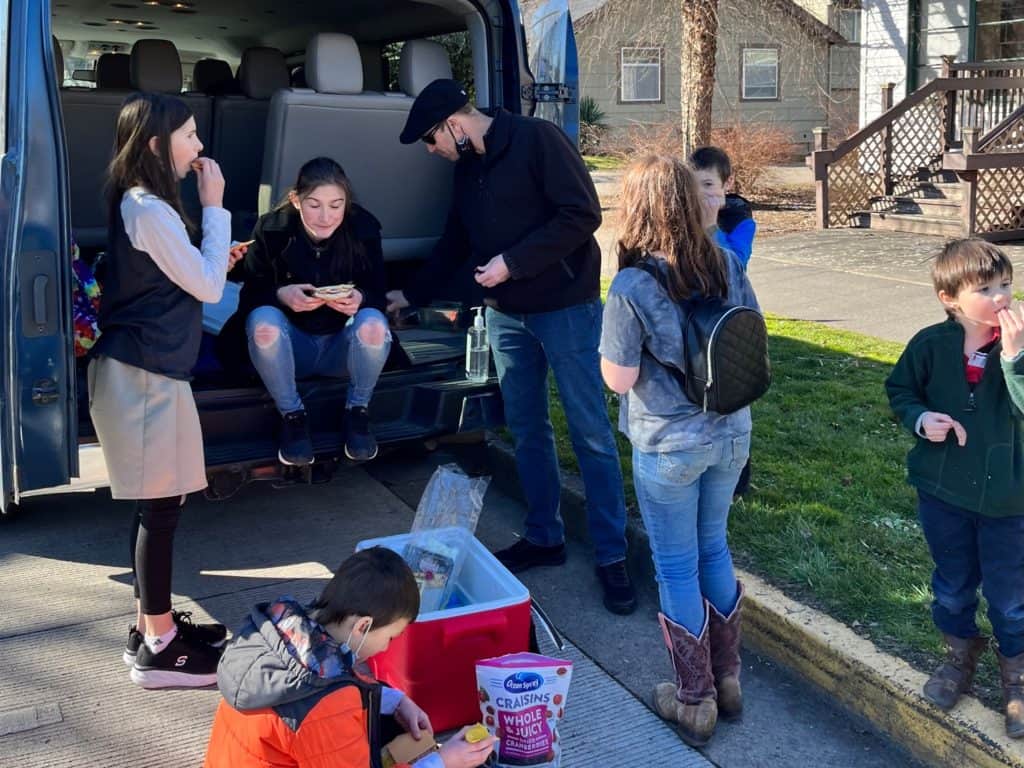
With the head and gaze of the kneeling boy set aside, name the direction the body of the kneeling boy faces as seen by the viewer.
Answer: to the viewer's right

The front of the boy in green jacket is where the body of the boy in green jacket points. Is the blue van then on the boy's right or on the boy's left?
on the boy's right

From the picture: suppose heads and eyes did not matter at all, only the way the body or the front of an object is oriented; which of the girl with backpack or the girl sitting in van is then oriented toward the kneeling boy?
the girl sitting in van

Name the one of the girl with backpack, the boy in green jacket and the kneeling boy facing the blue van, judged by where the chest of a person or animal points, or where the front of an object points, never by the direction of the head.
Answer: the girl with backpack

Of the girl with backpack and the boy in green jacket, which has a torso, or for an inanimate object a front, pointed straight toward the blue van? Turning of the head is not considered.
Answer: the girl with backpack

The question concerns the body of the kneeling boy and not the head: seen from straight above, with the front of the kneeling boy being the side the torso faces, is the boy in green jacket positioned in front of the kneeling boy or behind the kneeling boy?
in front

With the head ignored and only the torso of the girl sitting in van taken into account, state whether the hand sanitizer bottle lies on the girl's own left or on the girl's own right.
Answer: on the girl's own left

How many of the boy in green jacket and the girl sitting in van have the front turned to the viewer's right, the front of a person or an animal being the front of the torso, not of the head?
0

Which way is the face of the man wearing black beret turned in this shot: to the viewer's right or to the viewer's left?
to the viewer's left

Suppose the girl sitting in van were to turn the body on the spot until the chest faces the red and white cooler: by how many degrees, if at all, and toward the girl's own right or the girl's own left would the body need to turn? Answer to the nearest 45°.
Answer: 0° — they already face it

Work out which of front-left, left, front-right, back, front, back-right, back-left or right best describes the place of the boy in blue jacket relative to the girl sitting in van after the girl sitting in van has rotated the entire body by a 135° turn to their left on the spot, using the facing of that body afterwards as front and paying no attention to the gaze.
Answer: front-right

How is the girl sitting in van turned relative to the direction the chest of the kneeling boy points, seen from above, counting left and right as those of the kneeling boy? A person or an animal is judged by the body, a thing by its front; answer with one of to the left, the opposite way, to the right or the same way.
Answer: to the right

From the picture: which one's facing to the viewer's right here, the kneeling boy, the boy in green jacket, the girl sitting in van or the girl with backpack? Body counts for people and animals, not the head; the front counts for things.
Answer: the kneeling boy

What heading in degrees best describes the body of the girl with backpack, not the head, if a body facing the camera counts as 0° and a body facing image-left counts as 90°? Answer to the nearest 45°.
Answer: approximately 135°
